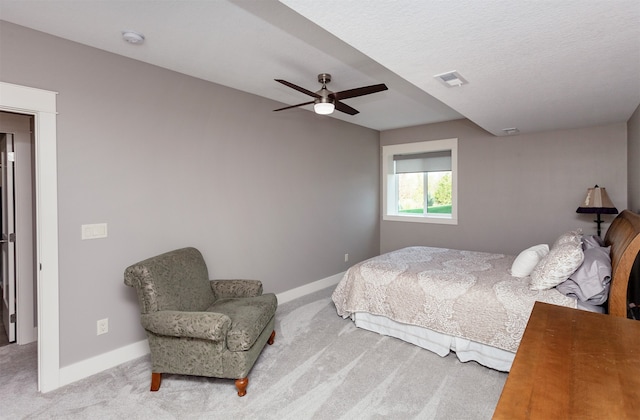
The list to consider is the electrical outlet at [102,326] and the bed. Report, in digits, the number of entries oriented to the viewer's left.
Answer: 1

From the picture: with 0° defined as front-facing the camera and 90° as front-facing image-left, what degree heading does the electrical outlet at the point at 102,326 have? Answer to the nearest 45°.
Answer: approximately 315°

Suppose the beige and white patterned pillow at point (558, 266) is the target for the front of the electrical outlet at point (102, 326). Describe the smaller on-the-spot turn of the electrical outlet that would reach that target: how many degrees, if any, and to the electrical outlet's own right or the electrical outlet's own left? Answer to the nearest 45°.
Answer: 0° — it already faces it

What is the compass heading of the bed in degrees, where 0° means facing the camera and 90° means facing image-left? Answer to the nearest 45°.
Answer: approximately 90°

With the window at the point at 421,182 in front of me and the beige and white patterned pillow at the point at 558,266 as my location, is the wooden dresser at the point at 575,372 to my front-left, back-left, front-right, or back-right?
back-left

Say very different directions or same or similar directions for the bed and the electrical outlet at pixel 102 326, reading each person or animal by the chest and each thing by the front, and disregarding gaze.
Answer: very different directions

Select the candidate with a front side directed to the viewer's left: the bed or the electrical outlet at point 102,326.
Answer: the bed

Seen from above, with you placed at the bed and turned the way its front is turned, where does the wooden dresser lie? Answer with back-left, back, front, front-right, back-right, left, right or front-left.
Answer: left

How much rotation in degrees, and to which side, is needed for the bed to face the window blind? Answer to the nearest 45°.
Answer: approximately 90° to its right

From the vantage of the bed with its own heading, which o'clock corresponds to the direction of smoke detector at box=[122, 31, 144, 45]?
The smoke detector is roughly at 11 o'clock from the bed.

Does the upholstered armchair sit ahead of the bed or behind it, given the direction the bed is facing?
ahead

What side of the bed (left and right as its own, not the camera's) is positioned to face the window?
right

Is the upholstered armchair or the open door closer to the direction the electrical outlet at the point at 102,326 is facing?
the upholstered armchair

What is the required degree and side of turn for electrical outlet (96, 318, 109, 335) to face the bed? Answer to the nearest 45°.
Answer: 0° — it already faces it
